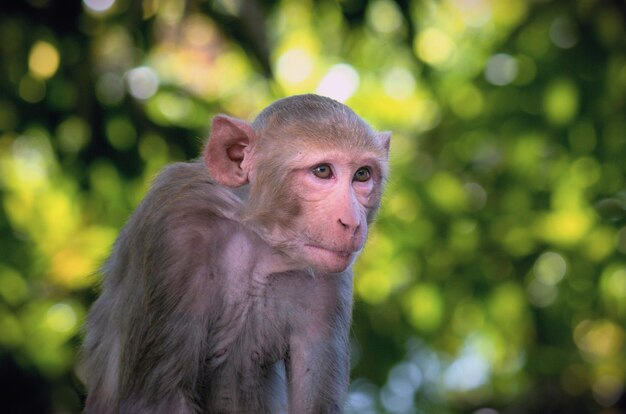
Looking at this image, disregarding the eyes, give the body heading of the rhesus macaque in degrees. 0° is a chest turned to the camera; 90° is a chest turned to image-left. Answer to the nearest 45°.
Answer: approximately 315°
